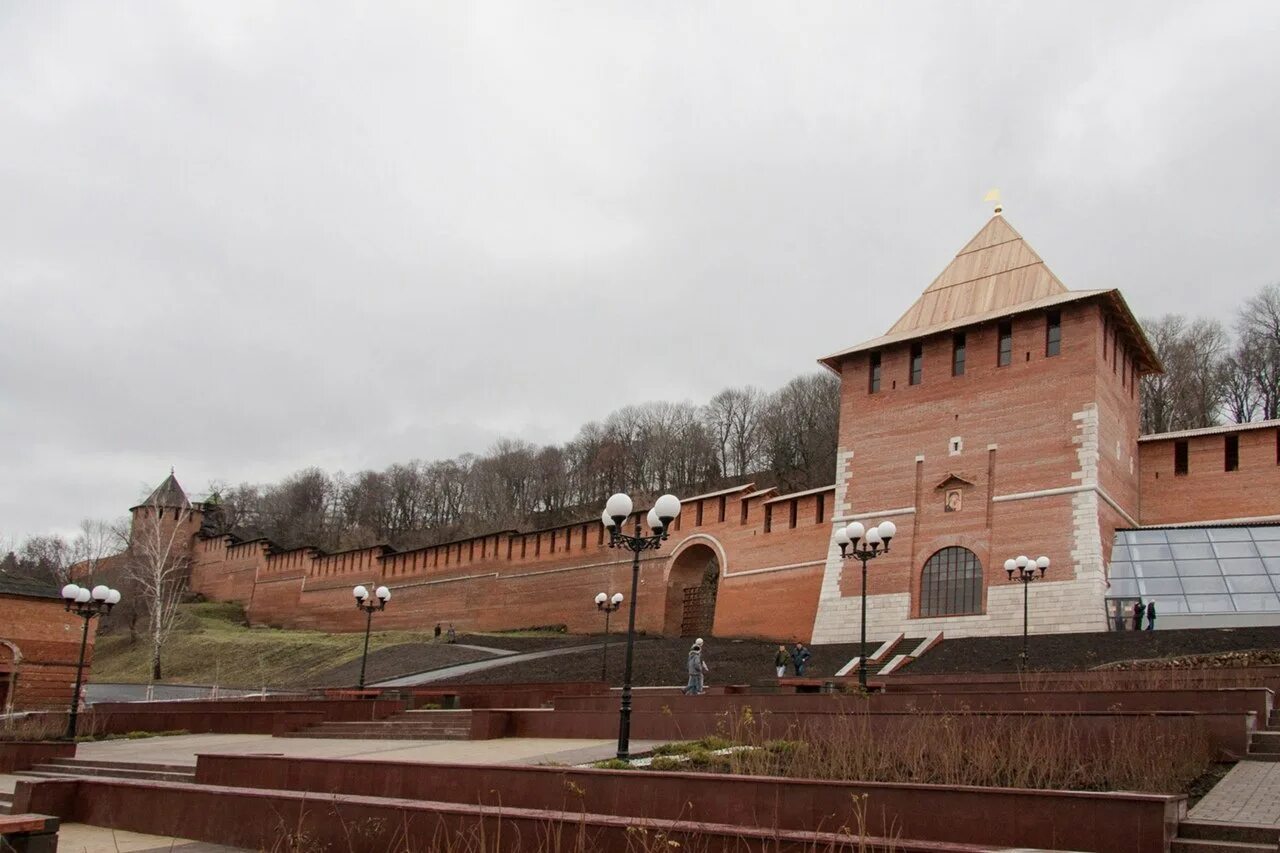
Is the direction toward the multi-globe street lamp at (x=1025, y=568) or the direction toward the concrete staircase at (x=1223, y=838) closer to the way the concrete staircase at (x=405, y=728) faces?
the concrete staircase

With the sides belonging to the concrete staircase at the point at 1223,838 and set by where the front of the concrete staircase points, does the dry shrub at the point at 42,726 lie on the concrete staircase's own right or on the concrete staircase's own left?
on the concrete staircase's own right

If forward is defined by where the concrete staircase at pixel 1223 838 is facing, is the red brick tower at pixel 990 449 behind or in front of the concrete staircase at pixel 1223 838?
behind

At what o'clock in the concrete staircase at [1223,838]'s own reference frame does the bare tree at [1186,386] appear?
The bare tree is roughly at 6 o'clock from the concrete staircase.

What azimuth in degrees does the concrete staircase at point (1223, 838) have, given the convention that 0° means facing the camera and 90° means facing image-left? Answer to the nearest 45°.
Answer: approximately 0°

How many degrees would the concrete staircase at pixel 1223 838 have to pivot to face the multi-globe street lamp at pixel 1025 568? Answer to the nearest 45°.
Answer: approximately 180°

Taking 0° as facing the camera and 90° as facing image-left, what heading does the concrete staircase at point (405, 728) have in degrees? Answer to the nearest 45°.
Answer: approximately 0°

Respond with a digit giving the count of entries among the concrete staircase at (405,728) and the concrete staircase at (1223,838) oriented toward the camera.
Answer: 2

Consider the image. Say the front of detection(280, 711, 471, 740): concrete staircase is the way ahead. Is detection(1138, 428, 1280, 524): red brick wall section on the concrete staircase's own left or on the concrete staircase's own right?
on the concrete staircase's own left

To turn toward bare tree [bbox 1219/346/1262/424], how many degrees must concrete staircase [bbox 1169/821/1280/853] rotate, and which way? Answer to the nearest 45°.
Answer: approximately 180°

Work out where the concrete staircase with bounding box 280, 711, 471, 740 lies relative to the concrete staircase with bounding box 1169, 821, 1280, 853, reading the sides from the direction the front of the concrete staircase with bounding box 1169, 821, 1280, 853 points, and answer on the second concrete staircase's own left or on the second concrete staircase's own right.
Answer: on the second concrete staircase's own right

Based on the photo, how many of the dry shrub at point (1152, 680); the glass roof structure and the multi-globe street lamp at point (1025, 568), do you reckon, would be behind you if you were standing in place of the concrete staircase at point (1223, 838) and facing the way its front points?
3

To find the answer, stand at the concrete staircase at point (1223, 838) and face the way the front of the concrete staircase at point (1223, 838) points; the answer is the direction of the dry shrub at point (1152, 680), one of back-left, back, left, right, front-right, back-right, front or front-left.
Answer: back

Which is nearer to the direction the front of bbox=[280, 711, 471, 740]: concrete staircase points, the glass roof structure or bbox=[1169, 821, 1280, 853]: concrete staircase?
the concrete staircase
